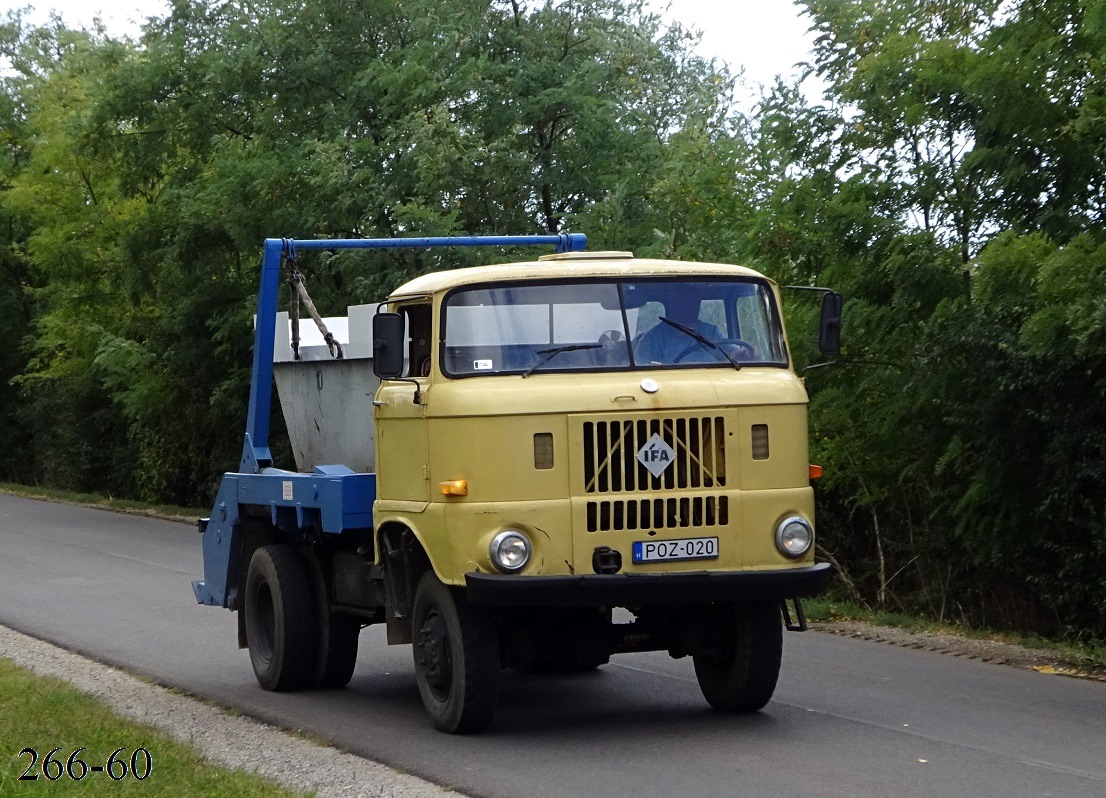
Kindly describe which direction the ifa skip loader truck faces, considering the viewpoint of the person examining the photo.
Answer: facing the viewer and to the right of the viewer
